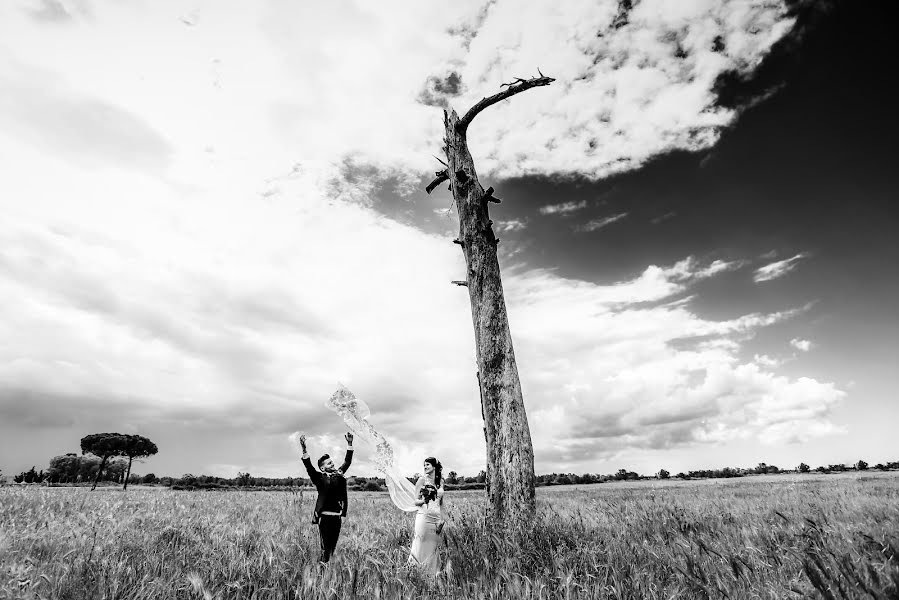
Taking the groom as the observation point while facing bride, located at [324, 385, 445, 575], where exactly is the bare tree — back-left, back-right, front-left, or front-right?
front-left

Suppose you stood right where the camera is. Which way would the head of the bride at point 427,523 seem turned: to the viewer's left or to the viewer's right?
to the viewer's left

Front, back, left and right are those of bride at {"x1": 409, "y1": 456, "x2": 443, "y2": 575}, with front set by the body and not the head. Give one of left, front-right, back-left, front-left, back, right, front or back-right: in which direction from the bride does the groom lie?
right

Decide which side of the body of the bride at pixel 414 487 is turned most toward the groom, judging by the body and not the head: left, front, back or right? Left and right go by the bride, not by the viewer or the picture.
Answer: right

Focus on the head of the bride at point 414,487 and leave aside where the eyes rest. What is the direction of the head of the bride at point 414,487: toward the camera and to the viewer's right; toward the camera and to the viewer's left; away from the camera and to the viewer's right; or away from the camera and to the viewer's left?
toward the camera and to the viewer's left

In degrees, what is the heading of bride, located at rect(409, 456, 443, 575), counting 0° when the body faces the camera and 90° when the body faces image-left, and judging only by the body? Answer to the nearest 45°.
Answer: approximately 45°

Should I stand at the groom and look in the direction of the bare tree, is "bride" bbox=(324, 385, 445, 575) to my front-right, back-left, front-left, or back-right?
front-right
